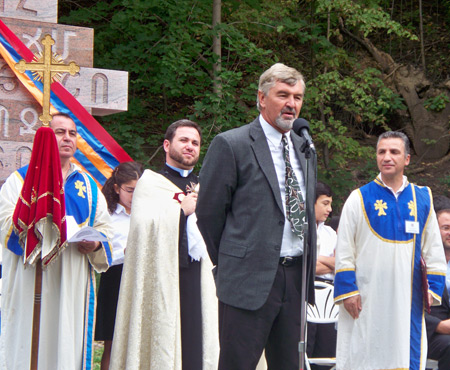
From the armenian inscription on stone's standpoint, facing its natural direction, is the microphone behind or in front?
in front

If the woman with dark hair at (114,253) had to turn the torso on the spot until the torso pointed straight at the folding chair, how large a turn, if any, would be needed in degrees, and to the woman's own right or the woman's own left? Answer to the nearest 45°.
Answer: approximately 45° to the woman's own left

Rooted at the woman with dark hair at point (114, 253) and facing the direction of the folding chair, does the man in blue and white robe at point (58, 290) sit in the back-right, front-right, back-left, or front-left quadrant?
back-right

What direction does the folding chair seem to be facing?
toward the camera

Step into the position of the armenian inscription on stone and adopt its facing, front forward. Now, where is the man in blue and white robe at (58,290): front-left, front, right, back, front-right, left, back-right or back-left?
front

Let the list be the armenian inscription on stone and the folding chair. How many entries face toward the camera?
2

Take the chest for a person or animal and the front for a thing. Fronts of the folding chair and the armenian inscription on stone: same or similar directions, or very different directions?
same or similar directions

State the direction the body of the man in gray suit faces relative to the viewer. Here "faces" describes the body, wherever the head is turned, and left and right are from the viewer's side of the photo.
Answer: facing the viewer and to the right of the viewer
